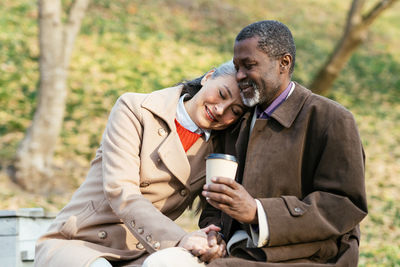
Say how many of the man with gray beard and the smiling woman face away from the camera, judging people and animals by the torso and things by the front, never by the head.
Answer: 0

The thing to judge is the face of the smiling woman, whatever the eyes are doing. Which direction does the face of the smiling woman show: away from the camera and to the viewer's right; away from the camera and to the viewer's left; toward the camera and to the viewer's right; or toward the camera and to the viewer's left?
toward the camera and to the viewer's right

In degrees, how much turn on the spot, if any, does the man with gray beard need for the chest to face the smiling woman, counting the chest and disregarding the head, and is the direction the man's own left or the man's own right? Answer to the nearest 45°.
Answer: approximately 90° to the man's own right

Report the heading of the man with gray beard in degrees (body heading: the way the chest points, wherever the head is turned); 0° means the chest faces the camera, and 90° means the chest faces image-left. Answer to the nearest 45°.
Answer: approximately 45°

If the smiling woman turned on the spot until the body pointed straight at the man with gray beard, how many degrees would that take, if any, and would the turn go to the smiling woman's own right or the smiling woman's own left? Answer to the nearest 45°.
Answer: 0° — they already face them

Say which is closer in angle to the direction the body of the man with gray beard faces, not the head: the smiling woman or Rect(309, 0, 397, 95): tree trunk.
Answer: the smiling woman

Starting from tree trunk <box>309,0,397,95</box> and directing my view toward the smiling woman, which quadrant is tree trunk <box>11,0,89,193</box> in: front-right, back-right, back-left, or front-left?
front-right

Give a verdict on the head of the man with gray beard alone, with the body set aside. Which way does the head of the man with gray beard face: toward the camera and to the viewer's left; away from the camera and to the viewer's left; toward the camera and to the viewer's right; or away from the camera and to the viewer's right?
toward the camera and to the viewer's left

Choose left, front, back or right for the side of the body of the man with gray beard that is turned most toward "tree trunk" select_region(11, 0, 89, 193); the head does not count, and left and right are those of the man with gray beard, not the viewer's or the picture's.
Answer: right

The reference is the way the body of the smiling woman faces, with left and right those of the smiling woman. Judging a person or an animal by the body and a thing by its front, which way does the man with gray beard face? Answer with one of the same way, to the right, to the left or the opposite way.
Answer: to the right

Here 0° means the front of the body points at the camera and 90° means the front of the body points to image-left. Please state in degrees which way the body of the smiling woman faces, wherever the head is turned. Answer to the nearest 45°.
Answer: approximately 315°
